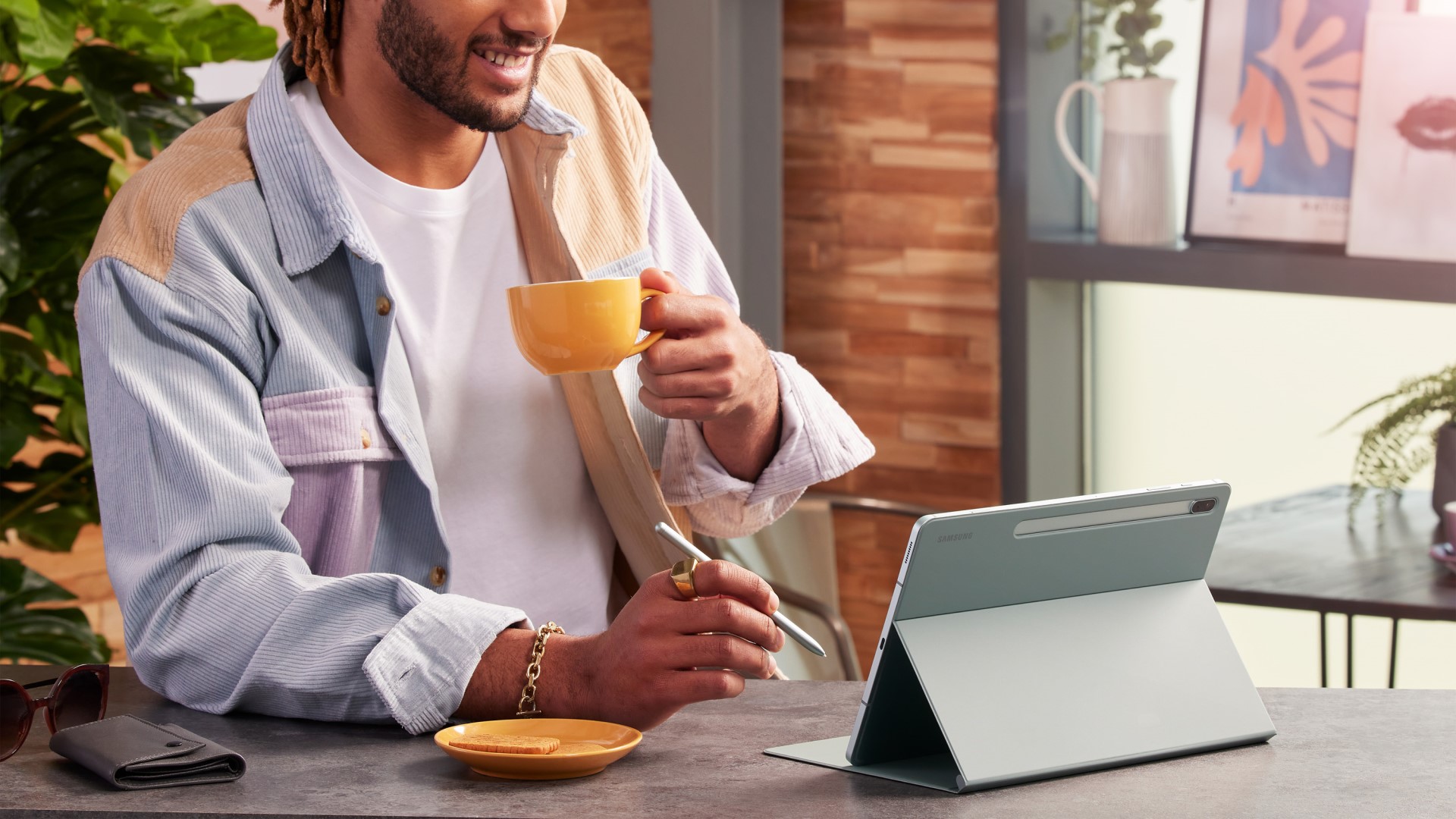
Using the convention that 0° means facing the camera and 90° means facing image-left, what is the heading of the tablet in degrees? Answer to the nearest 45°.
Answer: approximately 135°

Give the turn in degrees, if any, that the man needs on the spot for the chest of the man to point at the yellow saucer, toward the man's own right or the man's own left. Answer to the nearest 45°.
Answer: approximately 45° to the man's own right

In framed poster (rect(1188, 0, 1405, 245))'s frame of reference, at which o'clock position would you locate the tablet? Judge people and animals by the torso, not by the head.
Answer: The tablet is roughly at 12 o'clock from the framed poster.

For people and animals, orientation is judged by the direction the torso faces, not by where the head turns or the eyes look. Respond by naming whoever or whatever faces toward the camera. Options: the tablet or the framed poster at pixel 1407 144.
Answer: the framed poster

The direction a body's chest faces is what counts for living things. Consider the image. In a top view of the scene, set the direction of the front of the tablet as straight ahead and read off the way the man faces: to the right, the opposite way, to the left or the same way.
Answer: the opposite way

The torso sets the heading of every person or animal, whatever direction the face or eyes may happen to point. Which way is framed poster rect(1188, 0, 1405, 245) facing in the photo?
toward the camera

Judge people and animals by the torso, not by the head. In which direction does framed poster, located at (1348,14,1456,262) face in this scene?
toward the camera

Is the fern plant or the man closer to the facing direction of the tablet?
the man

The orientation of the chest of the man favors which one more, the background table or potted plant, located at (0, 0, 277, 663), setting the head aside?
the background table

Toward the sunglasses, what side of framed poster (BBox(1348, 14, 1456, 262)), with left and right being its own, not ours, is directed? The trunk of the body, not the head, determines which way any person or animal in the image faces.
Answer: front

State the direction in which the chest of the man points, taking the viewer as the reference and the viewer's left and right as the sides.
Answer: facing the viewer and to the right of the viewer
